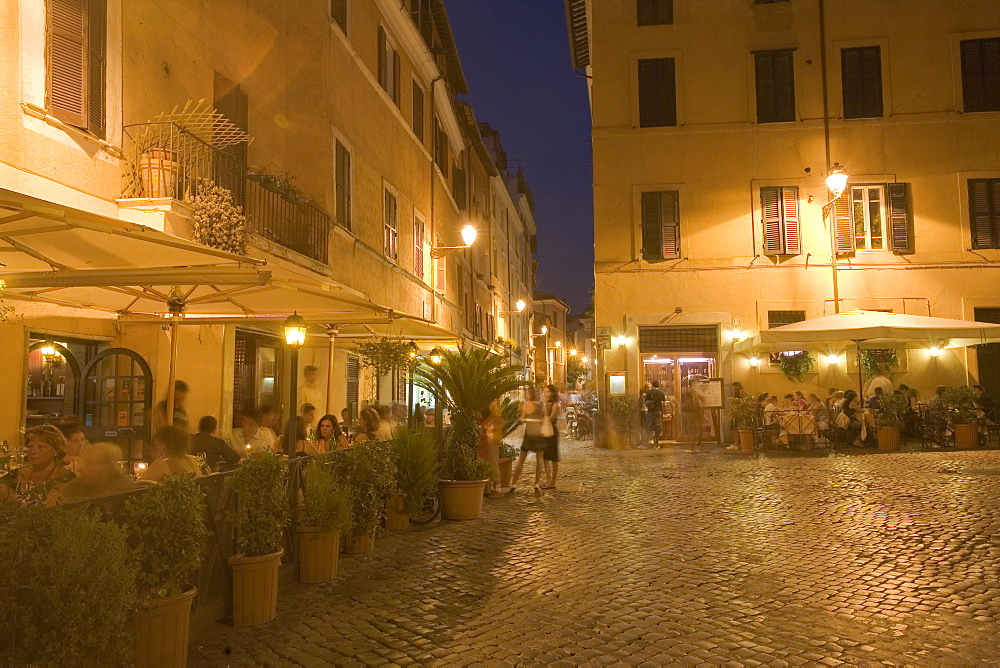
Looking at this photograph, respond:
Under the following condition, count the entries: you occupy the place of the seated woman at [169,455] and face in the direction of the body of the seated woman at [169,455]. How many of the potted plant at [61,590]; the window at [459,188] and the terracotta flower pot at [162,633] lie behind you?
2

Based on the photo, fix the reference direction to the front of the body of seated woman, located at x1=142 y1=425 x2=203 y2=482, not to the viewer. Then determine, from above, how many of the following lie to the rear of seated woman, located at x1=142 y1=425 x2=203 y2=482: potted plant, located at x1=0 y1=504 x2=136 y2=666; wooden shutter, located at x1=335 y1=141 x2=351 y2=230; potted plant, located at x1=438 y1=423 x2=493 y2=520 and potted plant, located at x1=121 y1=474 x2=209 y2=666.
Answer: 2

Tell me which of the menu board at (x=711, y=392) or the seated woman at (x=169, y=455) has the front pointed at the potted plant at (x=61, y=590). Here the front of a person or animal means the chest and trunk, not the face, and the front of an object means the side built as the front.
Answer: the menu board

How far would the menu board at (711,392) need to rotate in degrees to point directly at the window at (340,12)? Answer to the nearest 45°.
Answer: approximately 45° to its right

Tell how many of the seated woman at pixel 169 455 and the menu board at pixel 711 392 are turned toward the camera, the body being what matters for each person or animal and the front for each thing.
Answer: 1

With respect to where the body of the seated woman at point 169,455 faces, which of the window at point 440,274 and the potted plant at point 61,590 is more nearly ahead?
the window

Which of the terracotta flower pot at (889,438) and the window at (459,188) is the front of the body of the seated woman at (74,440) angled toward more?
the terracotta flower pot

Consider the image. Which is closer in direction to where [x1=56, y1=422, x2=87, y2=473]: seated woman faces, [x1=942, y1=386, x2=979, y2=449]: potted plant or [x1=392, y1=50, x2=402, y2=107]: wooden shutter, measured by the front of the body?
the potted plant

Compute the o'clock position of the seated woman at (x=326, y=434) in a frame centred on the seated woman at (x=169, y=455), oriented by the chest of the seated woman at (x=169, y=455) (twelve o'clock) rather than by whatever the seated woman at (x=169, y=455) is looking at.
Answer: the seated woman at (x=326, y=434) is roughly at 1 o'clock from the seated woman at (x=169, y=455).

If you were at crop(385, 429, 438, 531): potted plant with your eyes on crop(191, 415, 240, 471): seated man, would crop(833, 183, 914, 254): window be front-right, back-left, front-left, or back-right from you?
back-right

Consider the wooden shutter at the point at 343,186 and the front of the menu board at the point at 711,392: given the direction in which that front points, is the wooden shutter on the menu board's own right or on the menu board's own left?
on the menu board's own right

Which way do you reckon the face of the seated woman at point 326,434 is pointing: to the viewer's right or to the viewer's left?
to the viewer's left

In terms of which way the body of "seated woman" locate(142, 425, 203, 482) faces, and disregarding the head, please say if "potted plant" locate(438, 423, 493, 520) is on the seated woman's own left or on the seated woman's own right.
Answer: on the seated woman's own right

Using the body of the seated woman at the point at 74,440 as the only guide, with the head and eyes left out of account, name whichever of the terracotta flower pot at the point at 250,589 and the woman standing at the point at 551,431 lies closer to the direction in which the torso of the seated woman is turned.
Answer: the terracotta flower pot

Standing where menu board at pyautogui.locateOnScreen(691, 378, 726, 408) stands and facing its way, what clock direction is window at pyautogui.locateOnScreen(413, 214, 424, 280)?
The window is roughly at 3 o'clock from the menu board.

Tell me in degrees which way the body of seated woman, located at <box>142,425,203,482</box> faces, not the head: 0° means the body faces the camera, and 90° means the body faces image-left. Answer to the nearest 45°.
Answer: approximately 180°
